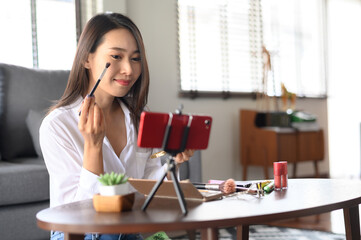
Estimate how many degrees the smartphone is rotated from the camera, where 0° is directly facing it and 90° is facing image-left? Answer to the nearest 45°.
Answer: approximately 180°

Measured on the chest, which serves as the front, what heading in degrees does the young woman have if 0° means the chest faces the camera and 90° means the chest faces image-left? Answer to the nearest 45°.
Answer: approximately 315°

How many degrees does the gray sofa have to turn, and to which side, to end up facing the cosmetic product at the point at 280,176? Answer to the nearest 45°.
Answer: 0° — it already faces it

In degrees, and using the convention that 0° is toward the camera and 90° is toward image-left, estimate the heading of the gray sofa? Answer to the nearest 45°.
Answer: approximately 315°

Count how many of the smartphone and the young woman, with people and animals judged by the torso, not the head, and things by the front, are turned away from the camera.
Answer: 1

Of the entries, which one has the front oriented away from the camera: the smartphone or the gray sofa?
the smartphone

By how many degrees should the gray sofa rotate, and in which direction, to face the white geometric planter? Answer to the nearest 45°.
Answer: approximately 45° to its right
